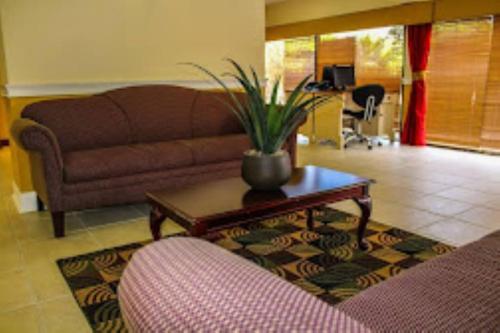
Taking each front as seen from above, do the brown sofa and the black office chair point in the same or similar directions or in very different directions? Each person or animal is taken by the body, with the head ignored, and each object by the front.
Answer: very different directions

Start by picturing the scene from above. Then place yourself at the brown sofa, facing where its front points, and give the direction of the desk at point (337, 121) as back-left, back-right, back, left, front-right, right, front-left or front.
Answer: left

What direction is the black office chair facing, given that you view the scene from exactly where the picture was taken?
facing away from the viewer and to the left of the viewer

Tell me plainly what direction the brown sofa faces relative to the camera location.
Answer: facing the viewer and to the right of the viewer

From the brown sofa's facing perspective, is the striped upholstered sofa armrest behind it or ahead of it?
ahead

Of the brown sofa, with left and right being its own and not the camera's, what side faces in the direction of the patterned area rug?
front

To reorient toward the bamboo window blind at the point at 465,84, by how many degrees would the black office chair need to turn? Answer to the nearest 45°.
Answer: approximately 135° to its right

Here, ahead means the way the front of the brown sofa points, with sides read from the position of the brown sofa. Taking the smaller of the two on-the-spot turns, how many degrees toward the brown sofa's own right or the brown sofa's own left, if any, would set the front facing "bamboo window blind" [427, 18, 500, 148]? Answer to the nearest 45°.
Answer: approximately 45° to the brown sofa's own left

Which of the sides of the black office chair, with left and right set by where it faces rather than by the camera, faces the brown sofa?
left

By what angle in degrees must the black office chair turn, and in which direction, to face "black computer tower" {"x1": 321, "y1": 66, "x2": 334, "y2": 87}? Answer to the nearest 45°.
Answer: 0° — it already faces it

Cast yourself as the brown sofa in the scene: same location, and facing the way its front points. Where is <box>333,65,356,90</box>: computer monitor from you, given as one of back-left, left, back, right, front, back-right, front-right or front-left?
left

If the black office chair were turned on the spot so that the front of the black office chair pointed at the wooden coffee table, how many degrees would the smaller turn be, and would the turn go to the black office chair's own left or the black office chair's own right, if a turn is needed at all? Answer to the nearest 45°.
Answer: approximately 135° to the black office chair's own left

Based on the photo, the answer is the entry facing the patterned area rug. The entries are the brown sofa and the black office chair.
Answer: the brown sofa

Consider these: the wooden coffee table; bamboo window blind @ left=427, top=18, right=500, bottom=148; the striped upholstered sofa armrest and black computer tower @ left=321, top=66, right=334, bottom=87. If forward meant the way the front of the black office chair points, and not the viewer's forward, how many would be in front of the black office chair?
1
